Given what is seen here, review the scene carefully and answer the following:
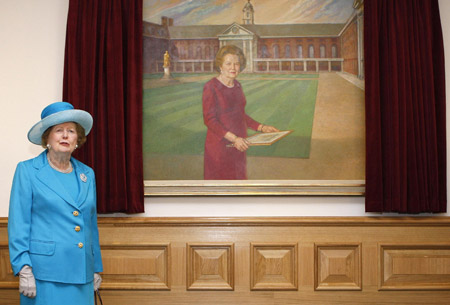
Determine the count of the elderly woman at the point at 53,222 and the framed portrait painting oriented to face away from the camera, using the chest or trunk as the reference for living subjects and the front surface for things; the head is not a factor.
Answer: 0

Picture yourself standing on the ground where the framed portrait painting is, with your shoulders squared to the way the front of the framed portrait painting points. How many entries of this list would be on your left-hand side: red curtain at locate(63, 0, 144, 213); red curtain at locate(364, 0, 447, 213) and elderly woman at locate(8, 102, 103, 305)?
1

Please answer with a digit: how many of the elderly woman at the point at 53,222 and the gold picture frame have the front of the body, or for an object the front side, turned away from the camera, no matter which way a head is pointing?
0

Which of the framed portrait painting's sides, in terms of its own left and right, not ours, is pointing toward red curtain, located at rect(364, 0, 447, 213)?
left

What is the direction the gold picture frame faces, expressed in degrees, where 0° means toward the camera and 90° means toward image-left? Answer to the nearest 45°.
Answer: approximately 0°

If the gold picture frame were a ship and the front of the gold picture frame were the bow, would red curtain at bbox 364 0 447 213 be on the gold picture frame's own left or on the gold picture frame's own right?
on the gold picture frame's own left

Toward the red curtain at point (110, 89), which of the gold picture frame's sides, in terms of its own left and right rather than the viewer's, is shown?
right

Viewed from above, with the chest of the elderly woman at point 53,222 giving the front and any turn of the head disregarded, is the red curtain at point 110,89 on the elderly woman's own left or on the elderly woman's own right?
on the elderly woman's own left

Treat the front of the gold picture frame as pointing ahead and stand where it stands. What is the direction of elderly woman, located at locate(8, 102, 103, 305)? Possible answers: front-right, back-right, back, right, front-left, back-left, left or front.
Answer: front-right

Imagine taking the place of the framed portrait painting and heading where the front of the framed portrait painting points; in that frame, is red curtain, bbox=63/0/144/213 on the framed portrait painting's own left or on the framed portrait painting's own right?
on the framed portrait painting's own right

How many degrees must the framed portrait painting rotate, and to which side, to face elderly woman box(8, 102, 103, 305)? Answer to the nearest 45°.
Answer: approximately 45° to its right
